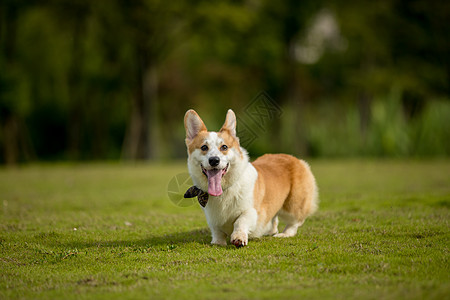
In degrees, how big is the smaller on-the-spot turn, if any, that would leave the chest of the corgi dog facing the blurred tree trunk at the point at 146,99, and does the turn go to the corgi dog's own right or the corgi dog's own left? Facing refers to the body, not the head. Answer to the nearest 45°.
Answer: approximately 135° to the corgi dog's own right

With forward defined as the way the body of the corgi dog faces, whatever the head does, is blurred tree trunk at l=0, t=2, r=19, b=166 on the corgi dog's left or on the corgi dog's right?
on the corgi dog's right

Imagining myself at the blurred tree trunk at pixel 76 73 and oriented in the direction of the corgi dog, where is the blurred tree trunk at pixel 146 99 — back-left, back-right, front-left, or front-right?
front-left

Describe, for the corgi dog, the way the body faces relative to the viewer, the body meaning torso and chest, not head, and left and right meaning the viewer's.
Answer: facing the viewer and to the left of the viewer

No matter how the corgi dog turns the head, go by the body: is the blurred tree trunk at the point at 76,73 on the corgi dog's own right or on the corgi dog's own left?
on the corgi dog's own right

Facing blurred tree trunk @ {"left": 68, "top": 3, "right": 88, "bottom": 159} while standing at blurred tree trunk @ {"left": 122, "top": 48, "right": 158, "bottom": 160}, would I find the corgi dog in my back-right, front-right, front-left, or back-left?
back-left
